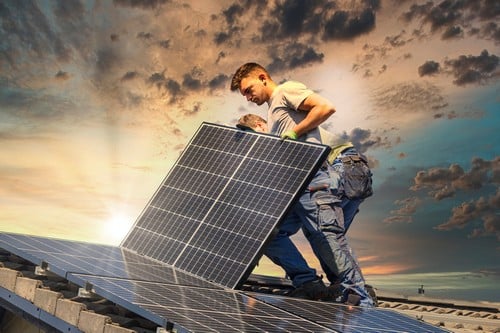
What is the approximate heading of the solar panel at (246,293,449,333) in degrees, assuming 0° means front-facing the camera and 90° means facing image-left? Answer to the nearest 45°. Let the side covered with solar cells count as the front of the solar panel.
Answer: approximately 45°

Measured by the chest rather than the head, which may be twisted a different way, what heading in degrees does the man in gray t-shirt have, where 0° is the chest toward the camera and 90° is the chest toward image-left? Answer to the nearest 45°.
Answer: approximately 90°
